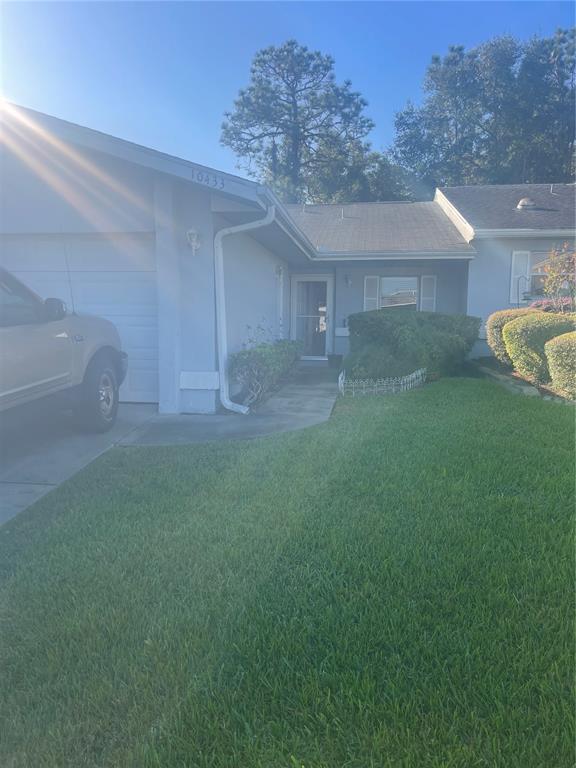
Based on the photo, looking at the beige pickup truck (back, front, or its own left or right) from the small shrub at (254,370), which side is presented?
front

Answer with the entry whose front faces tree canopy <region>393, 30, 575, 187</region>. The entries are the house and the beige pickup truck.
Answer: the beige pickup truck

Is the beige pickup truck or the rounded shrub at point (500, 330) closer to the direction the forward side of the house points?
the beige pickup truck

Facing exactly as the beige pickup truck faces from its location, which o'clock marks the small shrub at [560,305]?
The small shrub is roughly at 1 o'clock from the beige pickup truck.

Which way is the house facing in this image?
toward the camera

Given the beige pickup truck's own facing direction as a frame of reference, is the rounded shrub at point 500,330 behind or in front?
in front

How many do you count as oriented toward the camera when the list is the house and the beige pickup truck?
1

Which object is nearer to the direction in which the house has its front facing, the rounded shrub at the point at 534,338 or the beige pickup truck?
the beige pickup truck

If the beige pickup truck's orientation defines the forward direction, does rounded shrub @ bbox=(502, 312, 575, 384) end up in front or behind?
in front

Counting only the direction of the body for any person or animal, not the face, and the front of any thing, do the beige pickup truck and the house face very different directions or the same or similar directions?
very different directions

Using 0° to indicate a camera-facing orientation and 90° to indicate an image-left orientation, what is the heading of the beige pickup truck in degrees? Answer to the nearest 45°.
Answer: approximately 225°

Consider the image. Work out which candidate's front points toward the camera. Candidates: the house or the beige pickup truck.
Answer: the house

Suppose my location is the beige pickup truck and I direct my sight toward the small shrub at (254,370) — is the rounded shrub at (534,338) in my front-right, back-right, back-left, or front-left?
front-right
